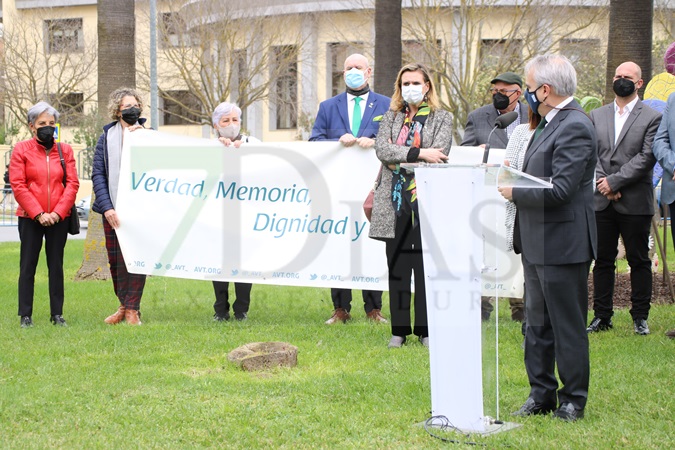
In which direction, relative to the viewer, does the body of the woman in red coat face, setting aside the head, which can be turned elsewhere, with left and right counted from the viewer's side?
facing the viewer

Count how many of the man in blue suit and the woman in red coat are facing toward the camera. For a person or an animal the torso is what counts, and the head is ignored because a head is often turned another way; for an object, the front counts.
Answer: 2

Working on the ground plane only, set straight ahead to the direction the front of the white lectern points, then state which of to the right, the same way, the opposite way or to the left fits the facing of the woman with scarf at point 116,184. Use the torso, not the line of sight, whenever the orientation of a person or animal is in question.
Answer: to the left

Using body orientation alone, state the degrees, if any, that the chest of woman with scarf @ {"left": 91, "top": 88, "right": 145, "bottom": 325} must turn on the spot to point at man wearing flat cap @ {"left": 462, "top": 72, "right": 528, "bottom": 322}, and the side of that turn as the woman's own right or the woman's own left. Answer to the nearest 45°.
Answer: approximately 45° to the woman's own left

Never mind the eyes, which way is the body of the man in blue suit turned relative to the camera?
toward the camera

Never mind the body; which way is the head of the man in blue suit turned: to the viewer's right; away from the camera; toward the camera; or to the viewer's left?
toward the camera

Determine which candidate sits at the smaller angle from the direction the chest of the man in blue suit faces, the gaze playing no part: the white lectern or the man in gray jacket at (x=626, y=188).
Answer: the white lectern

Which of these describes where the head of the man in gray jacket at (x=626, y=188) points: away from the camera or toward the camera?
toward the camera

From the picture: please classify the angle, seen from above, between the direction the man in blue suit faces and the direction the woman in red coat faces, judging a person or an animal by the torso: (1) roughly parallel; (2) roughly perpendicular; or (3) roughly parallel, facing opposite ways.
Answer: roughly parallel

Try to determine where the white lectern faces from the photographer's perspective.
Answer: facing the viewer and to the left of the viewer

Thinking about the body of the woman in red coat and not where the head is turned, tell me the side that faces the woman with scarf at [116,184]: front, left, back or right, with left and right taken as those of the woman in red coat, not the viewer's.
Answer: left

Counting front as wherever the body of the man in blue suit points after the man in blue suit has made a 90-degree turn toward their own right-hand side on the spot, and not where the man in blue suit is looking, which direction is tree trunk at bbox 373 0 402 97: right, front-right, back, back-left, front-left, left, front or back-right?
right

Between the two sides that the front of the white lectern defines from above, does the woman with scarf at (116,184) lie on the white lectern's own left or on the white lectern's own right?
on the white lectern's own right
